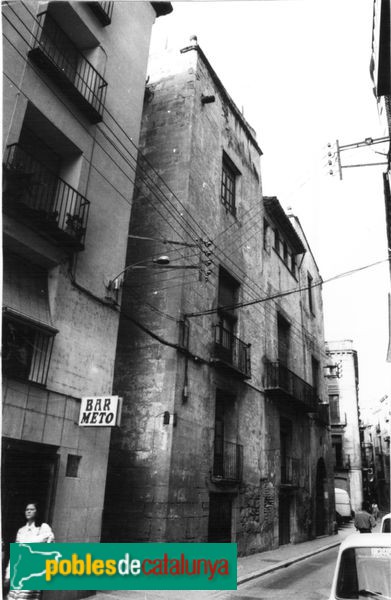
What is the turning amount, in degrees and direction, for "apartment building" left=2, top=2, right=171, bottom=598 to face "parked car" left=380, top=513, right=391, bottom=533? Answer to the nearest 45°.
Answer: approximately 45° to its left

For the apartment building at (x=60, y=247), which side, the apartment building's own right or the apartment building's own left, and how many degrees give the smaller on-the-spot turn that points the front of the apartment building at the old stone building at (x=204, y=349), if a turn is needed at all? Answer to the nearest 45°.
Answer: approximately 90° to the apartment building's own left

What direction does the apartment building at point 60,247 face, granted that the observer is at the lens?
facing the viewer and to the right of the viewer

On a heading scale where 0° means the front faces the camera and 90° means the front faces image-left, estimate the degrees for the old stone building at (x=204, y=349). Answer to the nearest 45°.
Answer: approximately 315°

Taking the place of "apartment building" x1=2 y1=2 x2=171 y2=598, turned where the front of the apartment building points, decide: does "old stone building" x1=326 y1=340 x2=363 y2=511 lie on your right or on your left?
on your left

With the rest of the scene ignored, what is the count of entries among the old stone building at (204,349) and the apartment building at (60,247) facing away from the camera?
0

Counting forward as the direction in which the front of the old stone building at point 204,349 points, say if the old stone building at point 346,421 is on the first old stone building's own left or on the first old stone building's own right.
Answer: on the first old stone building's own left

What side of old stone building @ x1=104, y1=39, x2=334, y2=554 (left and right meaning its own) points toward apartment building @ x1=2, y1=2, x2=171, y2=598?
right

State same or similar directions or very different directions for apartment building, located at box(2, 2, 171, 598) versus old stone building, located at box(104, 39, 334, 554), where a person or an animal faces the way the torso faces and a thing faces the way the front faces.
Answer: same or similar directions

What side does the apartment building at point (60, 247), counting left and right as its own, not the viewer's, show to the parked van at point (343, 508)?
left

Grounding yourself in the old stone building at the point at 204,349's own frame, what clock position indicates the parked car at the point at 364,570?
The parked car is roughly at 1 o'clock from the old stone building.

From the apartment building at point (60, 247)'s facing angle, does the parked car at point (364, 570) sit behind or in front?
in front
